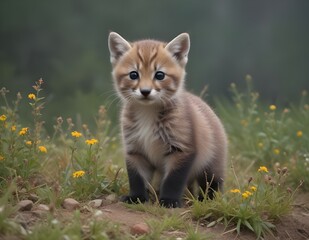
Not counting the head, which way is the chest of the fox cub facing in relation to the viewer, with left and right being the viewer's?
facing the viewer and to the left of the viewer

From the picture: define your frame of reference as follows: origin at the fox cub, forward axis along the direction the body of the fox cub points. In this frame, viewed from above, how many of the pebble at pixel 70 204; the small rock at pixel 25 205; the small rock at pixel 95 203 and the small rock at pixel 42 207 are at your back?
0

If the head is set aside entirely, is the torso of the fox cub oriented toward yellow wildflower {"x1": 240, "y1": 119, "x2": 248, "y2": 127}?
no

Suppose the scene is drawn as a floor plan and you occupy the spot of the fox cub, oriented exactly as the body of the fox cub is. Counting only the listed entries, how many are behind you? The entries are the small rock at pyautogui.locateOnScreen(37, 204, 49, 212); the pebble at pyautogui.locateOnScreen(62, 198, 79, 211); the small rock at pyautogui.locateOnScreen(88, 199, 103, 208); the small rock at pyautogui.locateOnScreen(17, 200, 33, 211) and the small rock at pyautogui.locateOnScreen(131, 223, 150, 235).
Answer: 0

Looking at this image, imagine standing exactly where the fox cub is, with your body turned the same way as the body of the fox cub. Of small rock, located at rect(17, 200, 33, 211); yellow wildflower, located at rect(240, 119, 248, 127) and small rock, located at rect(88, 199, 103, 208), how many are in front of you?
2

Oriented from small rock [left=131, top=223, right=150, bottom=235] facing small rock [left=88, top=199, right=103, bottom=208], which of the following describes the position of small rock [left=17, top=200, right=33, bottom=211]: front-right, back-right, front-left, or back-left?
front-left

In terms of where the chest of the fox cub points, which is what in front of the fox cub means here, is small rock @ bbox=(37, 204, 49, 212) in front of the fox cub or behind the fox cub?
in front

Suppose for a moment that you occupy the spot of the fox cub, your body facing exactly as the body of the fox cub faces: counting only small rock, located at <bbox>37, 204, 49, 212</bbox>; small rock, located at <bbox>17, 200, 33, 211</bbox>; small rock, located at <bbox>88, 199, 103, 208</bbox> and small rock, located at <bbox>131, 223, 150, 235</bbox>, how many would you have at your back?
0

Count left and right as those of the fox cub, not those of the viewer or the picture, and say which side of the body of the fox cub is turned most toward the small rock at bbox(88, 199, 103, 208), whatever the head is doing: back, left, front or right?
front

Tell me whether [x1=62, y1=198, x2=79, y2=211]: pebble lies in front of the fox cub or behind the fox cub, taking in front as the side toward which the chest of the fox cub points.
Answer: in front

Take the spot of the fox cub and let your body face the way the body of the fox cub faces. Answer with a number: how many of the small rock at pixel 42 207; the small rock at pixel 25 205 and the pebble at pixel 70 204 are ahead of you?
3

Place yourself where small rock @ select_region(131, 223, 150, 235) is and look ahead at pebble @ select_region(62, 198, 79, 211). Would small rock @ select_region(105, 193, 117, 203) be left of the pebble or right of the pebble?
right

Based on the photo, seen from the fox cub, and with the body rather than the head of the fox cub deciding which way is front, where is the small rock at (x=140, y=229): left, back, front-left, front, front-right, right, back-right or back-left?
front-left
